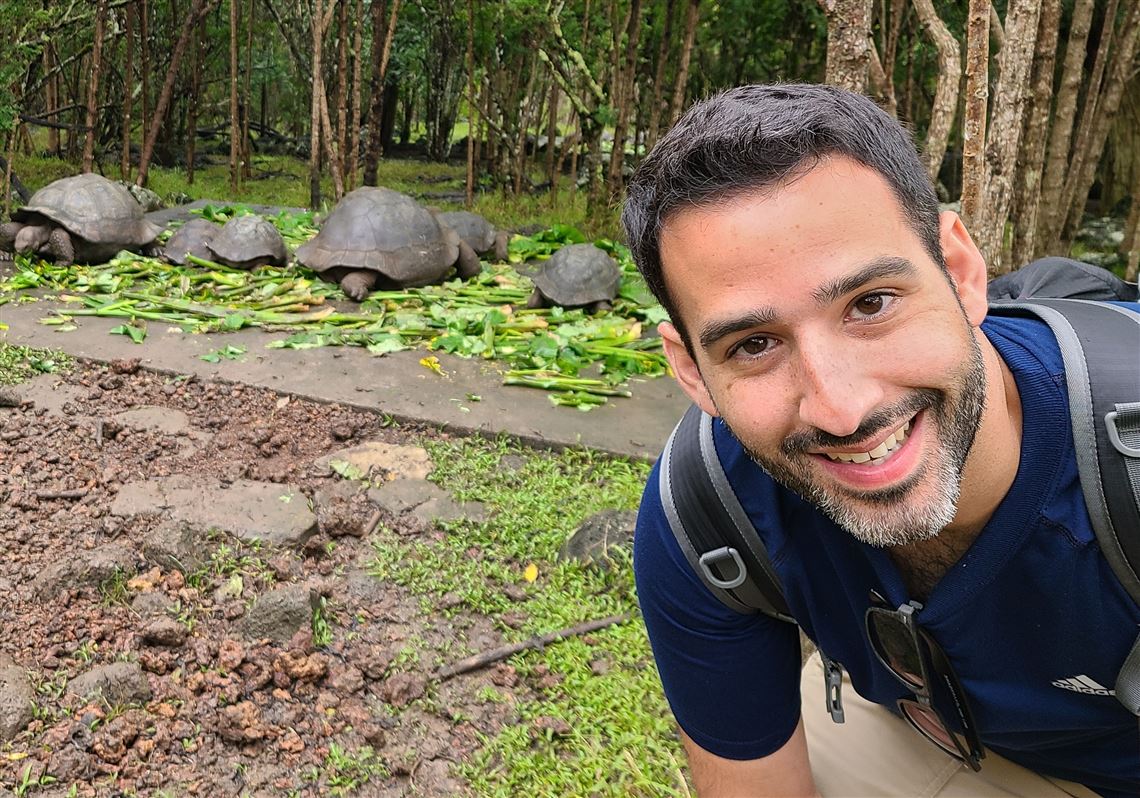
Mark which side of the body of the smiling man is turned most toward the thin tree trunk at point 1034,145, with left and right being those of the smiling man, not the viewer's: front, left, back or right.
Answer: back

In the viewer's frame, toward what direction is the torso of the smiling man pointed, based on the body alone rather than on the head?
toward the camera

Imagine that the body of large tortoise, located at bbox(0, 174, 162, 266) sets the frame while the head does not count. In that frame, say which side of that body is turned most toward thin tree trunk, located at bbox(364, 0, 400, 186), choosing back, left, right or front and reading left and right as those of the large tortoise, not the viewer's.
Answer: back

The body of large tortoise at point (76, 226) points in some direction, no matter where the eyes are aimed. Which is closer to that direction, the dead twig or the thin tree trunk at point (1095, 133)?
the dead twig

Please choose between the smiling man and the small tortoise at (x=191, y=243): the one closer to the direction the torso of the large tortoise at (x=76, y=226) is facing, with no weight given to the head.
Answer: the smiling man

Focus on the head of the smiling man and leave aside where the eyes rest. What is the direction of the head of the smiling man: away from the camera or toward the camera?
toward the camera

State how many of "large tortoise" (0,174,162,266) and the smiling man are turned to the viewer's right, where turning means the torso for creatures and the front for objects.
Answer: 0

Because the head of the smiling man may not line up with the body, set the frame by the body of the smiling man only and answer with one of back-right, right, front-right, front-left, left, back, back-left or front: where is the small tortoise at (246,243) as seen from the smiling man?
back-right

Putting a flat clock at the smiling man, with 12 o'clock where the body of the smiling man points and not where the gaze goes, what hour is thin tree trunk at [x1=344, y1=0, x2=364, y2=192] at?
The thin tree trunk is roughly at 5 o'clock from the smiling man.

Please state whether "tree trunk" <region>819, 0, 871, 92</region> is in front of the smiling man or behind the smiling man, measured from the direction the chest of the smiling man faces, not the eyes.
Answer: behind

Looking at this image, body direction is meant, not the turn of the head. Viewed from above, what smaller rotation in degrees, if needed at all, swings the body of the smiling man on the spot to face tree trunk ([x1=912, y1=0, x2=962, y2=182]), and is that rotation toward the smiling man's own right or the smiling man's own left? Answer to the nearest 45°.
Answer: approximately 180°

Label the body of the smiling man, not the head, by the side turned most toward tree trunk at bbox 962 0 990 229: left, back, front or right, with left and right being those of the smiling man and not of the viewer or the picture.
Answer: back
